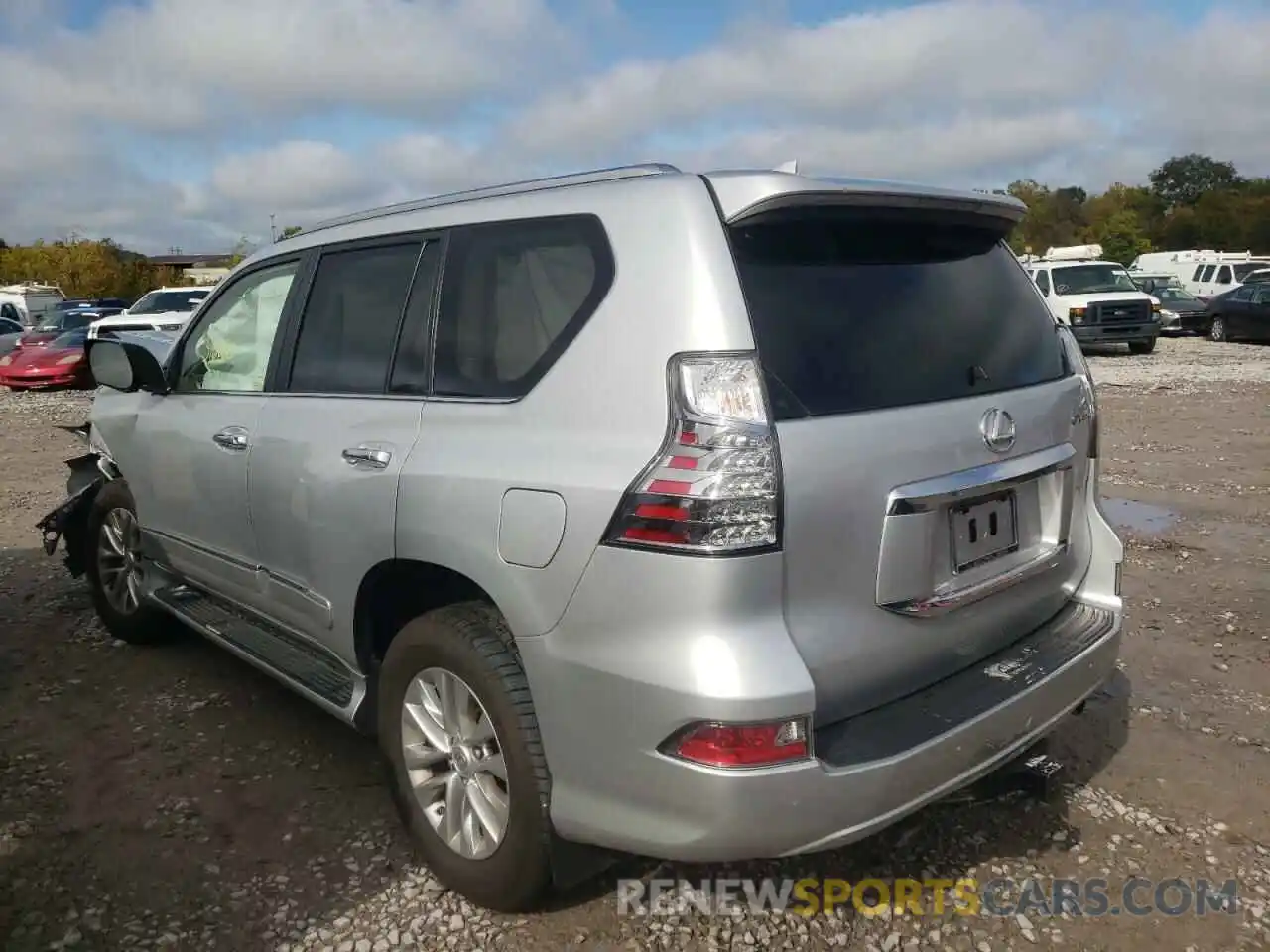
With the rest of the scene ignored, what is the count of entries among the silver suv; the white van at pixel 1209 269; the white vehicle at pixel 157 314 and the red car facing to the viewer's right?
1

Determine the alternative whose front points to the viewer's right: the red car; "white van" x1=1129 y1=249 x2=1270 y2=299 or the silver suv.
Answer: the white van

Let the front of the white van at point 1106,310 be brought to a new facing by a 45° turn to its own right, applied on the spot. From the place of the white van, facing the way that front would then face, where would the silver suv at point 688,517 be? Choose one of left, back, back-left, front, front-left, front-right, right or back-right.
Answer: front

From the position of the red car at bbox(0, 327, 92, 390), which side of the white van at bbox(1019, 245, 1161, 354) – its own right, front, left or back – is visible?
right

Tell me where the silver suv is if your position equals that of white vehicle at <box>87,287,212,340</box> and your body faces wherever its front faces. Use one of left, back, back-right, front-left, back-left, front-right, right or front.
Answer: front-left

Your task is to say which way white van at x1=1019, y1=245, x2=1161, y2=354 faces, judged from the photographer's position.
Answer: facing the viewer and to the right of the viewer

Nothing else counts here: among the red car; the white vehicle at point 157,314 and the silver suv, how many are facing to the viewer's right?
0

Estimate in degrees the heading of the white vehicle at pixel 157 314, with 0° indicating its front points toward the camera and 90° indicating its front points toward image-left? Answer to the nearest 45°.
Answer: approximately 45°

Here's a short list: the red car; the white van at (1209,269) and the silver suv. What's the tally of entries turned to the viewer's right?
1

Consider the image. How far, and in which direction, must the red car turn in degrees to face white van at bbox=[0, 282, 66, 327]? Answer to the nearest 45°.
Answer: approximately 135° to its right

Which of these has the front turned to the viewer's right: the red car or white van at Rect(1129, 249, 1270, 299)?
the white van

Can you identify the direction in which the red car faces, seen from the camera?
facing the viewer and to the left of the viewer

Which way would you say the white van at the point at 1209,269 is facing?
to the viewer's right

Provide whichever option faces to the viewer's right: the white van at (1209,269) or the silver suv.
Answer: the white van
